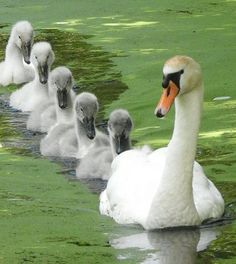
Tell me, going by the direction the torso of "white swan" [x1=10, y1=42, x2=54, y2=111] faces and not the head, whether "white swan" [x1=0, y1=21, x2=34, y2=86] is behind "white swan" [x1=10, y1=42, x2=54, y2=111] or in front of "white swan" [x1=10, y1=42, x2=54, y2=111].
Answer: behind

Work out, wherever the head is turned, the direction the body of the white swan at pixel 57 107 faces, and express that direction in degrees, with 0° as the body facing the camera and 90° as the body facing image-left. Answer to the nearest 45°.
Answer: approximately 315°
